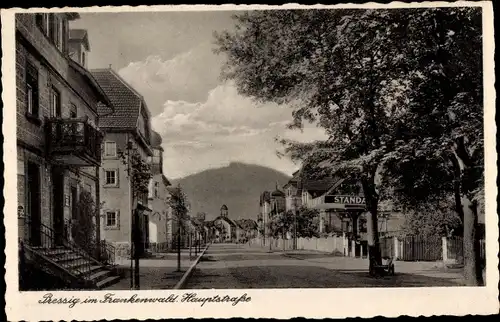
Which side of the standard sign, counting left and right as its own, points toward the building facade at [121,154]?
right

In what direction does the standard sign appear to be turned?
toward the camera

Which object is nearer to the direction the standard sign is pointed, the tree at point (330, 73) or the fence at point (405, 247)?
the tree
